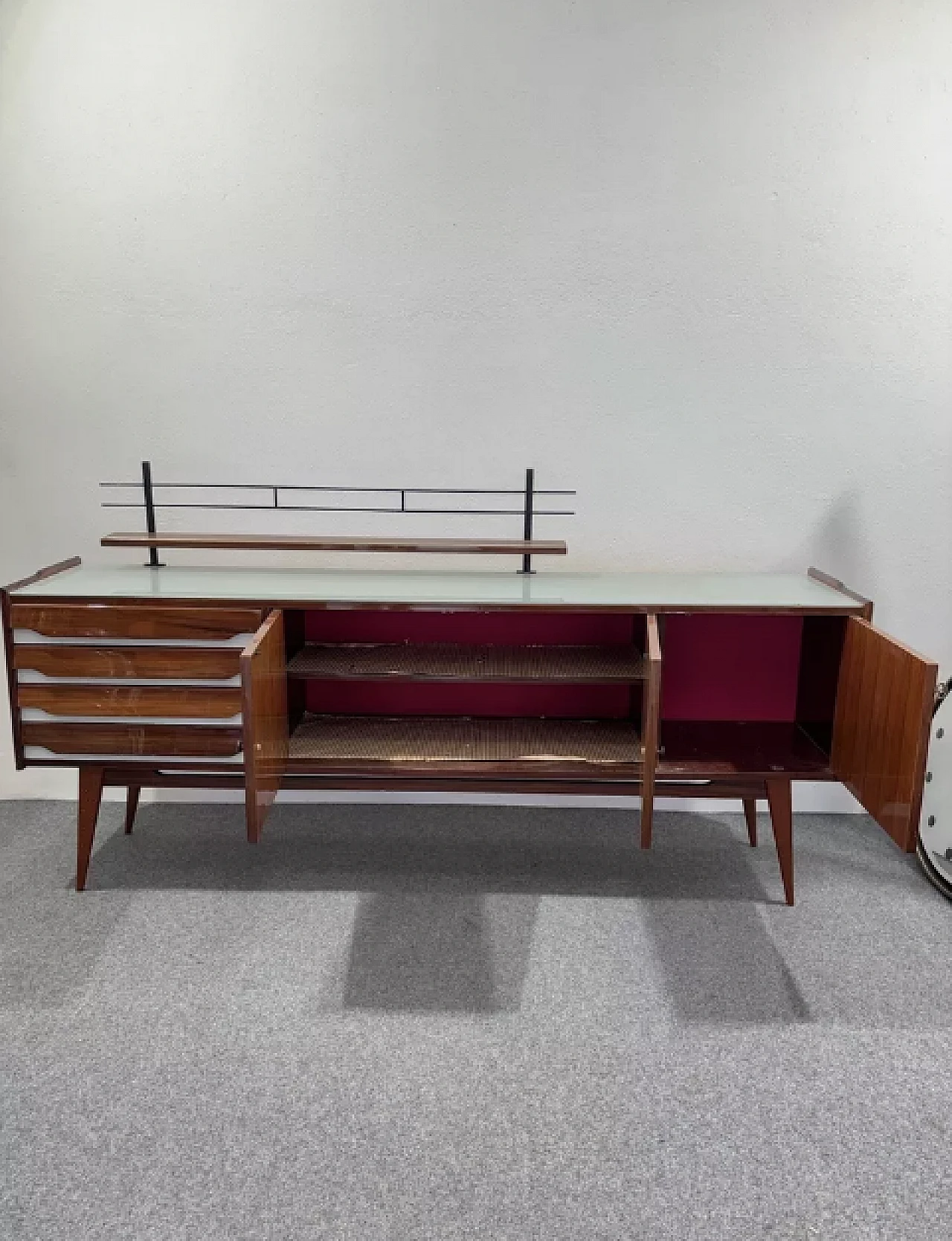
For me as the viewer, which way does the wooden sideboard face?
facing the viewer
